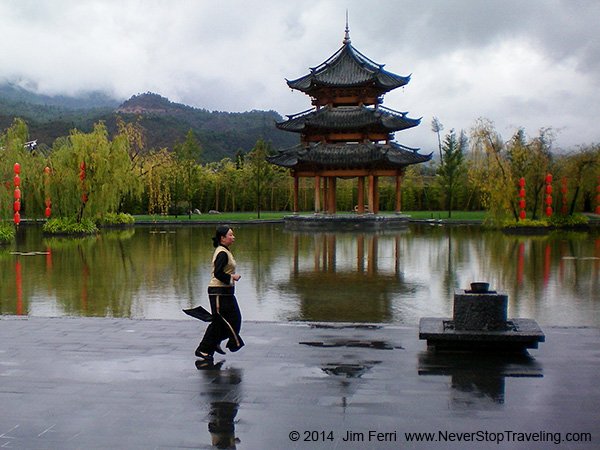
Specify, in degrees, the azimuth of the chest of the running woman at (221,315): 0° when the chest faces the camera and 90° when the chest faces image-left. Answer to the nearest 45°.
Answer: approximately 270°

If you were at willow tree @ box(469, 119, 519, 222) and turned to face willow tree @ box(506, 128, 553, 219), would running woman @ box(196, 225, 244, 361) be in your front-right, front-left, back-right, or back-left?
back-right

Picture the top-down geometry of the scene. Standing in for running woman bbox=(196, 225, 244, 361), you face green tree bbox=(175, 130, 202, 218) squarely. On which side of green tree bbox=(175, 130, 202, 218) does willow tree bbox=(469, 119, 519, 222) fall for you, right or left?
right

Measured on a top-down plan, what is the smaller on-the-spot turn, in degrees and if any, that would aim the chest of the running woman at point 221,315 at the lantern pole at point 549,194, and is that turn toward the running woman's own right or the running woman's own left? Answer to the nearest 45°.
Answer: approximately 45° to the running woman's own left

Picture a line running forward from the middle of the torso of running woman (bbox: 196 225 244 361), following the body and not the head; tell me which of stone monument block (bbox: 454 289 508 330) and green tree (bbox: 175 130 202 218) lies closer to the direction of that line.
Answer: the stone monument block

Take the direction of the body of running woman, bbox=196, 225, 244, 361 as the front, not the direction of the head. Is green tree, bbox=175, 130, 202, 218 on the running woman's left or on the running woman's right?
on the running woman's left

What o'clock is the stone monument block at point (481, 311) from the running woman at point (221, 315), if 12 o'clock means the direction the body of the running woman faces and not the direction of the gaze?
The stone monument block is roughly at 12 o'clock from the running woman.

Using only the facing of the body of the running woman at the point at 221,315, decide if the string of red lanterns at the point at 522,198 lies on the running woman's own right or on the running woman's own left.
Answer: on the running woman's own left

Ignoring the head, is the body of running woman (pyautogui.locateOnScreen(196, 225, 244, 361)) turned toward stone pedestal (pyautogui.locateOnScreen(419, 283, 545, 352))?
yes

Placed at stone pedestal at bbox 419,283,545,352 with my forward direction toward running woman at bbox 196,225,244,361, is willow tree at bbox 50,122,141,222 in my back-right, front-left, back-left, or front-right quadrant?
front-right

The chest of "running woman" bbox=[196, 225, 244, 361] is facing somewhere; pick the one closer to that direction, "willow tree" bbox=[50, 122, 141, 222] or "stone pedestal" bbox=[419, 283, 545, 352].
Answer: the stone pedestal

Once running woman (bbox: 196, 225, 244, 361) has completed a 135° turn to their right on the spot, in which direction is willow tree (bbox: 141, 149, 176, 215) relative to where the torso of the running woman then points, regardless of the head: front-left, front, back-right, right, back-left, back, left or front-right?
back-right

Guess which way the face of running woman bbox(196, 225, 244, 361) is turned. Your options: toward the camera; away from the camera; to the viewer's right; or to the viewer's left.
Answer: to the viewer's right
